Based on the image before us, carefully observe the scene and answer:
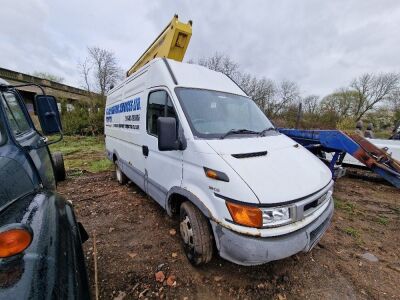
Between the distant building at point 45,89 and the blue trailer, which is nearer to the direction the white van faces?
the blue trailer

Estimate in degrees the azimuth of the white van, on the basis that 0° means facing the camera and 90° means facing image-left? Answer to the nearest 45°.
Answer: approximately 315°

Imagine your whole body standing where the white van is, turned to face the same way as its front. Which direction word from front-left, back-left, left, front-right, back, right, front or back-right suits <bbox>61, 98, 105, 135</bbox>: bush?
back

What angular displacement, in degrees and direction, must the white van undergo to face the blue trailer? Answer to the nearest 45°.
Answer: approximately 90° to its left

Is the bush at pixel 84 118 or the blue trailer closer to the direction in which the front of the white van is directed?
the blue trailer

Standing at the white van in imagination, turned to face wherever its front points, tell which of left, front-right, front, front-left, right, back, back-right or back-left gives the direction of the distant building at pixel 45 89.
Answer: back

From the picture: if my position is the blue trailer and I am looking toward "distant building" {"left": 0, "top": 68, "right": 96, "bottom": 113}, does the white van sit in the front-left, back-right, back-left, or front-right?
front-left
